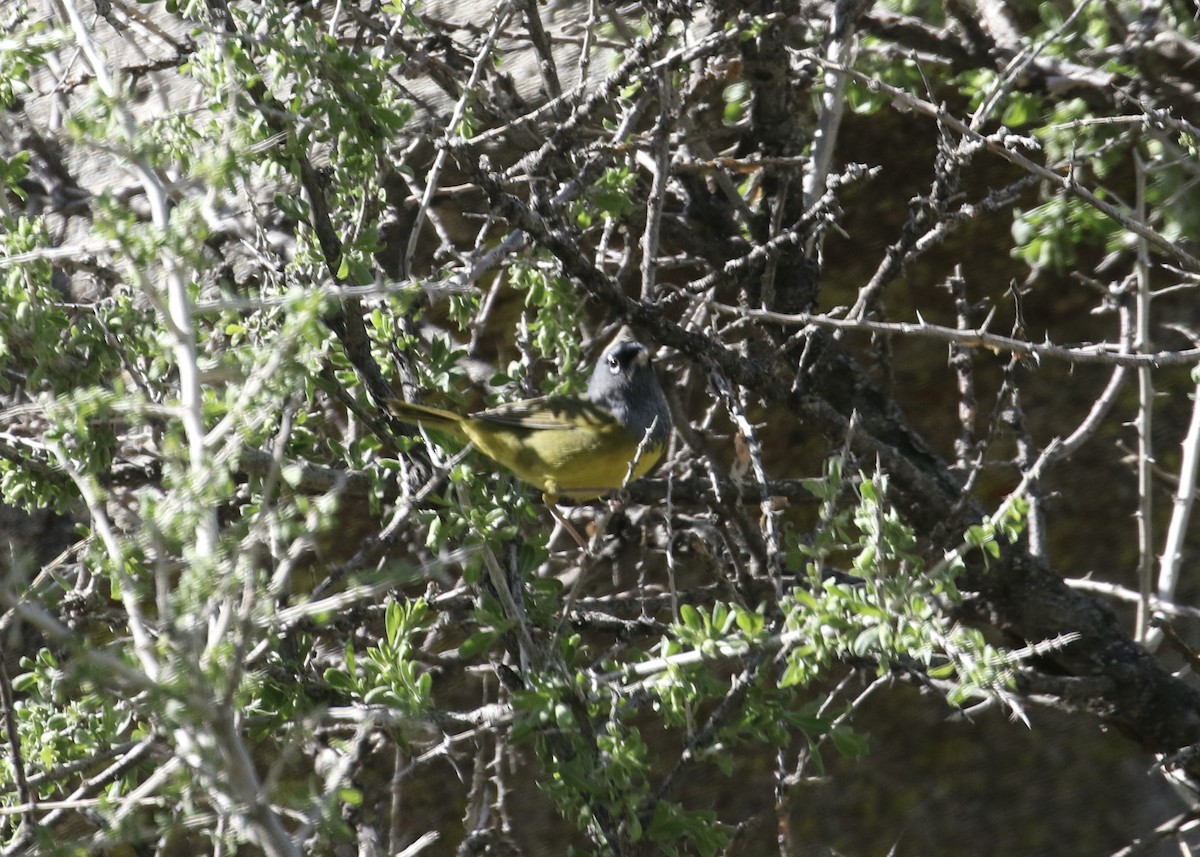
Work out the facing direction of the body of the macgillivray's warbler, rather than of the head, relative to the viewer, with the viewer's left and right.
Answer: facing to the right of the viewer
